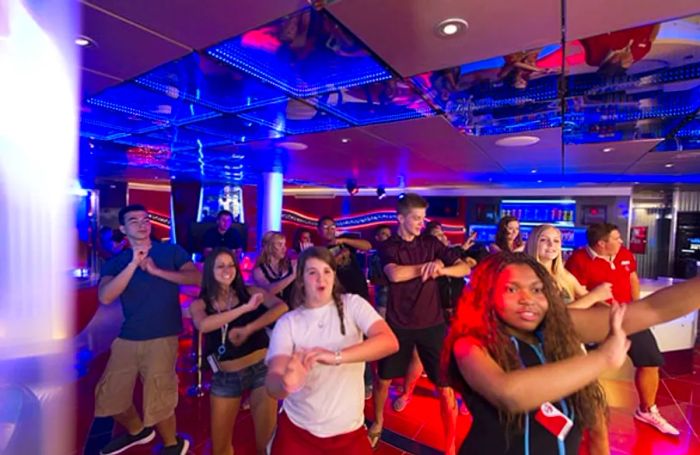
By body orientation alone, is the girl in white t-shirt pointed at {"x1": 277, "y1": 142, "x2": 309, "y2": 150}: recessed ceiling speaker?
no

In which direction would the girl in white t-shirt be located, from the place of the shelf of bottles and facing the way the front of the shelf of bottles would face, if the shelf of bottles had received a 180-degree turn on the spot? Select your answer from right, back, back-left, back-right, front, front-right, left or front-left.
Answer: back

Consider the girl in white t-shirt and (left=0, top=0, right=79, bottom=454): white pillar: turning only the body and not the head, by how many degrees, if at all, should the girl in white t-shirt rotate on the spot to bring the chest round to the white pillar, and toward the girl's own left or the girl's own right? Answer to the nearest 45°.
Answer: approximately 90° to the girl's own right

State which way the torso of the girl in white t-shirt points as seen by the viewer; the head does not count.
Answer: toward the camera

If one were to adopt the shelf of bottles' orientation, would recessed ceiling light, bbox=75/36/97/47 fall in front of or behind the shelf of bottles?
in front

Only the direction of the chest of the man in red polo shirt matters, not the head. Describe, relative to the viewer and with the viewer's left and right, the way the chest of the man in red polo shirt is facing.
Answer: facing the viewer and to the right of the viewer

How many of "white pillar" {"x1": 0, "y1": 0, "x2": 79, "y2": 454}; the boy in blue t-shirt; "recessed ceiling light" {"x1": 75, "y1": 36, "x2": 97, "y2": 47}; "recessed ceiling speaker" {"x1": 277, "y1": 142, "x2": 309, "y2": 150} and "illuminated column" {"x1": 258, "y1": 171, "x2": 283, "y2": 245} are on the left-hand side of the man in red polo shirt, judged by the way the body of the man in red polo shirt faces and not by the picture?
0

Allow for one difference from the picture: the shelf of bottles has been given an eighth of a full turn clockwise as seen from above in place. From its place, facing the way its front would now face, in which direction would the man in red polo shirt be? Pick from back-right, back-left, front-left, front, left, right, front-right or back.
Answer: front-left

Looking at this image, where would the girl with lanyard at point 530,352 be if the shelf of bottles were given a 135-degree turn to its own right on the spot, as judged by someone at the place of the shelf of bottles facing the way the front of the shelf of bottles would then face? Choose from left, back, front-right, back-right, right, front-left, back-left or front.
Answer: back-left

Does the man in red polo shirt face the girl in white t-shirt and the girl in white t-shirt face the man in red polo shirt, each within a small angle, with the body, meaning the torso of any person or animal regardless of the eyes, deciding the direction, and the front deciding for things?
no

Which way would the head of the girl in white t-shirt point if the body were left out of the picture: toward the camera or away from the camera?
toward the camera

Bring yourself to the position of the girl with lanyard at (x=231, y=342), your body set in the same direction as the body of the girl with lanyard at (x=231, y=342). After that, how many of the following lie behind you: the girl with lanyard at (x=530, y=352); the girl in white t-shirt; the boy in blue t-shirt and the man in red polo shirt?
1

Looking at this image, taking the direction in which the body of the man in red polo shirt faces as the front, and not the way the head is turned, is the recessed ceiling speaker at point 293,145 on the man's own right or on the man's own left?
on the man's own right

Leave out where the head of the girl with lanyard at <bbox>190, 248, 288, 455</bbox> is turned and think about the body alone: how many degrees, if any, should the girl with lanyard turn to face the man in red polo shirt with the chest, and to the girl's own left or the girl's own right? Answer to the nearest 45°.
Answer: approximately 45° to the girl's own left

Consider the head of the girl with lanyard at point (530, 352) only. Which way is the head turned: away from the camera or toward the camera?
toward the camera

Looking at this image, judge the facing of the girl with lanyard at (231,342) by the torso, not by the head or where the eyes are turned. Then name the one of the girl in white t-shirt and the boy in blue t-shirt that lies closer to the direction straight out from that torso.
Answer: the girl in white t-shirt

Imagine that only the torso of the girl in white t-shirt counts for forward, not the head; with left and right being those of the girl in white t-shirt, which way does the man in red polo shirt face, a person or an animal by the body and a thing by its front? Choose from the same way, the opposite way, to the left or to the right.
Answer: the same way
